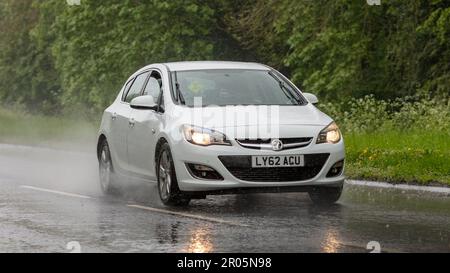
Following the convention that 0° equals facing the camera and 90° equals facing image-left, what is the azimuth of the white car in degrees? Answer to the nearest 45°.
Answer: approximately 315°
